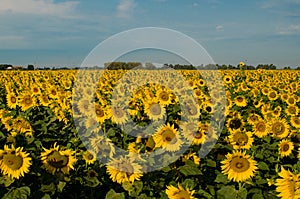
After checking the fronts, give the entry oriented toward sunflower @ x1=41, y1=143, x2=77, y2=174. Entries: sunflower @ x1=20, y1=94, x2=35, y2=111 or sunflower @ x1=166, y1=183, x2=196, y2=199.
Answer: sunflower @ x1=20, y1=94, x2=35, y2=111

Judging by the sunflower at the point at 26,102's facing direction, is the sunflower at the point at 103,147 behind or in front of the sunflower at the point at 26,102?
in front

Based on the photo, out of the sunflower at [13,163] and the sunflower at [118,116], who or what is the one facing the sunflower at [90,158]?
the sunflower at [118,116]

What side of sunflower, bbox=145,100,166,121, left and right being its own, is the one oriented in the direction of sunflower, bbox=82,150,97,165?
front

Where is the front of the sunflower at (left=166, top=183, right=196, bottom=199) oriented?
toward the camera

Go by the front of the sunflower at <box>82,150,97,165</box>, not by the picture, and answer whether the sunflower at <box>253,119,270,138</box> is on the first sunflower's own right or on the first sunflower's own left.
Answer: on the first sunflower's own left

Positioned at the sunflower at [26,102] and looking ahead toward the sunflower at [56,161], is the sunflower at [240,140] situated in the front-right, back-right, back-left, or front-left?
front-left

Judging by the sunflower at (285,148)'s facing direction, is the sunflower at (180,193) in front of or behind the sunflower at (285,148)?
in front

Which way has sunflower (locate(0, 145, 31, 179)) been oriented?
toward the camera

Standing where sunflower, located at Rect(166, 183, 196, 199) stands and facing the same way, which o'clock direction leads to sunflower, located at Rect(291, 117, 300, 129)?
sunflower, located at Rect(291, 117, 300, 129) is roughly at 7 o'clock from sunflower, located at Rect(166, 183, 196, 199).

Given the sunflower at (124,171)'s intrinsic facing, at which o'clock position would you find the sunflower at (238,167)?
the sunflower at (238,167) is roughly at 9 o'clock from the sunflower at (124,171).

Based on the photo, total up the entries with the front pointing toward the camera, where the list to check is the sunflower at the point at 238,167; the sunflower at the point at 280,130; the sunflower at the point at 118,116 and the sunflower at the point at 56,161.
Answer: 4

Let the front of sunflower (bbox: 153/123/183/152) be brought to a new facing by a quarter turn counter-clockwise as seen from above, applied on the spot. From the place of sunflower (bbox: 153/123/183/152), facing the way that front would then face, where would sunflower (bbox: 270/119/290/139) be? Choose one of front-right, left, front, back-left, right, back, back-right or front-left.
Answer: front-left

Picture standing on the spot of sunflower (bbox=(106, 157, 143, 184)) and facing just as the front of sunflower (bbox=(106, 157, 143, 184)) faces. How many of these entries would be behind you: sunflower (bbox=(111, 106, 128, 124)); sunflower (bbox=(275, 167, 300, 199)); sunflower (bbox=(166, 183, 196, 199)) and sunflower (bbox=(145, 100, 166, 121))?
2

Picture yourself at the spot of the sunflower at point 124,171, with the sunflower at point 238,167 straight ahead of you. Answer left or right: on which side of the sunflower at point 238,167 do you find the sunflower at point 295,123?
left

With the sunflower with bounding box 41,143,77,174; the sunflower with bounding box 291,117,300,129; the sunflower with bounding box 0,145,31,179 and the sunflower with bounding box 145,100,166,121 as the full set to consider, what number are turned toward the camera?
4

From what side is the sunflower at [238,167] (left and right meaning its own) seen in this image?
front

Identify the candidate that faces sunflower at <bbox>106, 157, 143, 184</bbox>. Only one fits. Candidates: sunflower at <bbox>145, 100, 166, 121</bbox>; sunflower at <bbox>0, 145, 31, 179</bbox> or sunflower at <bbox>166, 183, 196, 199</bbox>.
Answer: sunflower at <bbox>145, 100, 166, 121</bbox>

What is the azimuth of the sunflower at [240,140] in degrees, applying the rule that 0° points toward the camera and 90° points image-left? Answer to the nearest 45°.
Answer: approximately 0°
